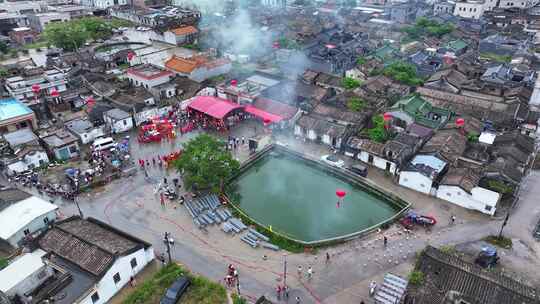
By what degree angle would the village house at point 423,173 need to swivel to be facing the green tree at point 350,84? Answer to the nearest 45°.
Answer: approximately 90° to its right

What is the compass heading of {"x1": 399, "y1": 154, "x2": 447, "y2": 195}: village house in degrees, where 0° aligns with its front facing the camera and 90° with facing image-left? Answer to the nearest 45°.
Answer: approximately 45°

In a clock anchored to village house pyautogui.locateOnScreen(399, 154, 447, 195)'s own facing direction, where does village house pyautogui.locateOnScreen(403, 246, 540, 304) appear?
village house pyautogui.locateOnScreen(403, 246, 540, 304) is roughly at 10 o'clock from village house pyautogui.locateOnScreen(399, 154, 447, 195).

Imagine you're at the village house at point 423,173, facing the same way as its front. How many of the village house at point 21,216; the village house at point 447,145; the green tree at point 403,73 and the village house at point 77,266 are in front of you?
2

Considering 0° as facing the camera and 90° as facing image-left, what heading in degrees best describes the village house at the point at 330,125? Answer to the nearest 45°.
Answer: approximately 45°

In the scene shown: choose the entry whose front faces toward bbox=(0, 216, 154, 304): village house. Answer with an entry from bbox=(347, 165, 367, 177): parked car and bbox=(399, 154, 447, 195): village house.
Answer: bbox=(399, 154, 447, 195): village house

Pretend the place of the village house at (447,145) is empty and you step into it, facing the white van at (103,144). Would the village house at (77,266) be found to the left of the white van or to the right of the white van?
left

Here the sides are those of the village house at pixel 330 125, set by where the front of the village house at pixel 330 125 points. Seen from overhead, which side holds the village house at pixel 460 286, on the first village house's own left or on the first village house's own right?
on the first village house's own left

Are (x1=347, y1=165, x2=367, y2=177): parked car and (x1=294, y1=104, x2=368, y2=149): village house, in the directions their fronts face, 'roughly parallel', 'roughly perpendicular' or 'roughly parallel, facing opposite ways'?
roughly perpendicular

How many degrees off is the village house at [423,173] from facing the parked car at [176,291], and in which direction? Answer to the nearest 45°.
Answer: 0° — it already faces it
